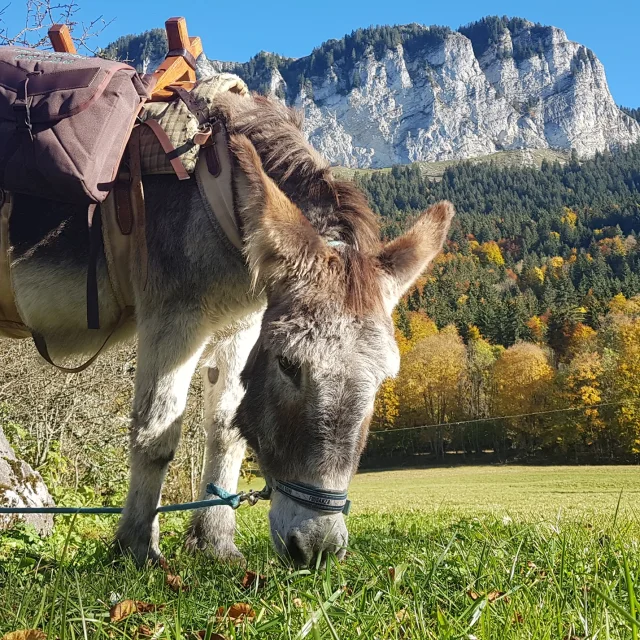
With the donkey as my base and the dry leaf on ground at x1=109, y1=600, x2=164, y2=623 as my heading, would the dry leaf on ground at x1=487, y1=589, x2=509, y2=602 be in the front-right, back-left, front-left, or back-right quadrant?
front-left

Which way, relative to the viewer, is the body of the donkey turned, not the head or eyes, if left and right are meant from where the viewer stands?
facing the viewer and to the right of the viewer

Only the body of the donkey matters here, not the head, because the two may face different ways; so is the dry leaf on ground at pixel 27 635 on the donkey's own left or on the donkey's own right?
on the donkey's own right

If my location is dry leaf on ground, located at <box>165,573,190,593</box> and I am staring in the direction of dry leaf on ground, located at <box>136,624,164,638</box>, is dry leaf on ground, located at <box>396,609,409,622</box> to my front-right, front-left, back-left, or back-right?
front-left

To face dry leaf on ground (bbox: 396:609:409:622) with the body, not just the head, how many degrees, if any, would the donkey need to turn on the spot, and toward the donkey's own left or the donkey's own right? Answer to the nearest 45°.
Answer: approximately 45° to the donkey's own right

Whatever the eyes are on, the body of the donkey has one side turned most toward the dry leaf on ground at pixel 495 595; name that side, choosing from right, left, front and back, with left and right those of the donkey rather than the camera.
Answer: front

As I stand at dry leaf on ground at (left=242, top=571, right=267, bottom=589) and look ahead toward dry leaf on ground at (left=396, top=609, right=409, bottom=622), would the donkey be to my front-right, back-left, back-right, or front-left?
back-left
